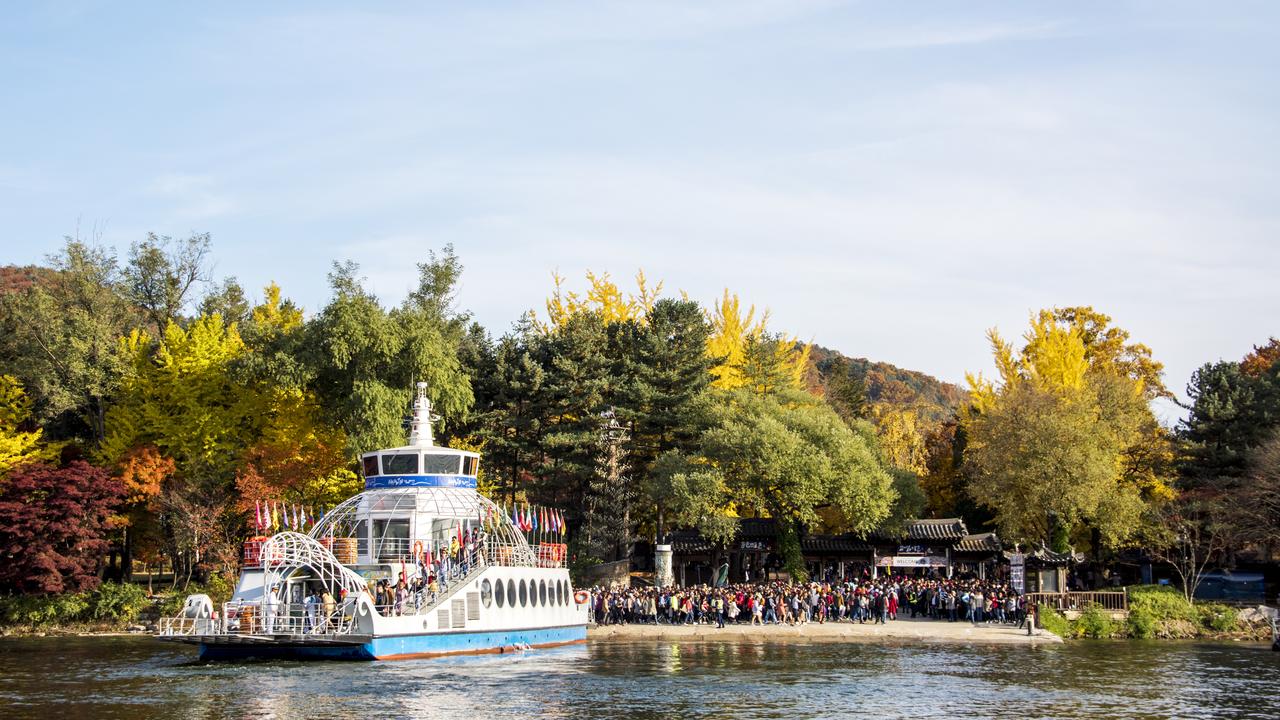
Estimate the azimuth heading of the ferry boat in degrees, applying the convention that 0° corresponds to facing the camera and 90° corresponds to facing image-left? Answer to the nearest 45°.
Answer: approximately 45°
